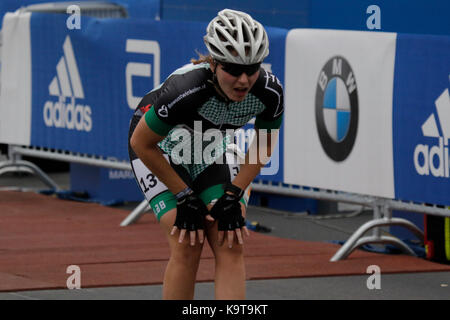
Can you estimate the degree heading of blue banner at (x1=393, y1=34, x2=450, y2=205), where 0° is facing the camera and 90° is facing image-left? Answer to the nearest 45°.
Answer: approximately 45°

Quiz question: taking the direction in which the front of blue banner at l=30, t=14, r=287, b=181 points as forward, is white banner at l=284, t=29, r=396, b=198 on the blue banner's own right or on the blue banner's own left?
on the blue banner's own left

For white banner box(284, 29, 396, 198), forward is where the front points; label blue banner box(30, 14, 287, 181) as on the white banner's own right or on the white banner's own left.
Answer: on the white banner's own right

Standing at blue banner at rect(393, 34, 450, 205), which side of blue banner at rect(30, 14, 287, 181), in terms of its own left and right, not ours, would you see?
left

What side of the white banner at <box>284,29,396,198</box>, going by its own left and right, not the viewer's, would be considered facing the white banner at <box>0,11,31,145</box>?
right

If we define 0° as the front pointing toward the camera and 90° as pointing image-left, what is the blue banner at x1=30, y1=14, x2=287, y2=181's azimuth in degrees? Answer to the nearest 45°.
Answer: approximately 45°

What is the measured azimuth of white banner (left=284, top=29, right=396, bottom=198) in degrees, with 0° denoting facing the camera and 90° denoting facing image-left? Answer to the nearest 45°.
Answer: approximately 45°
